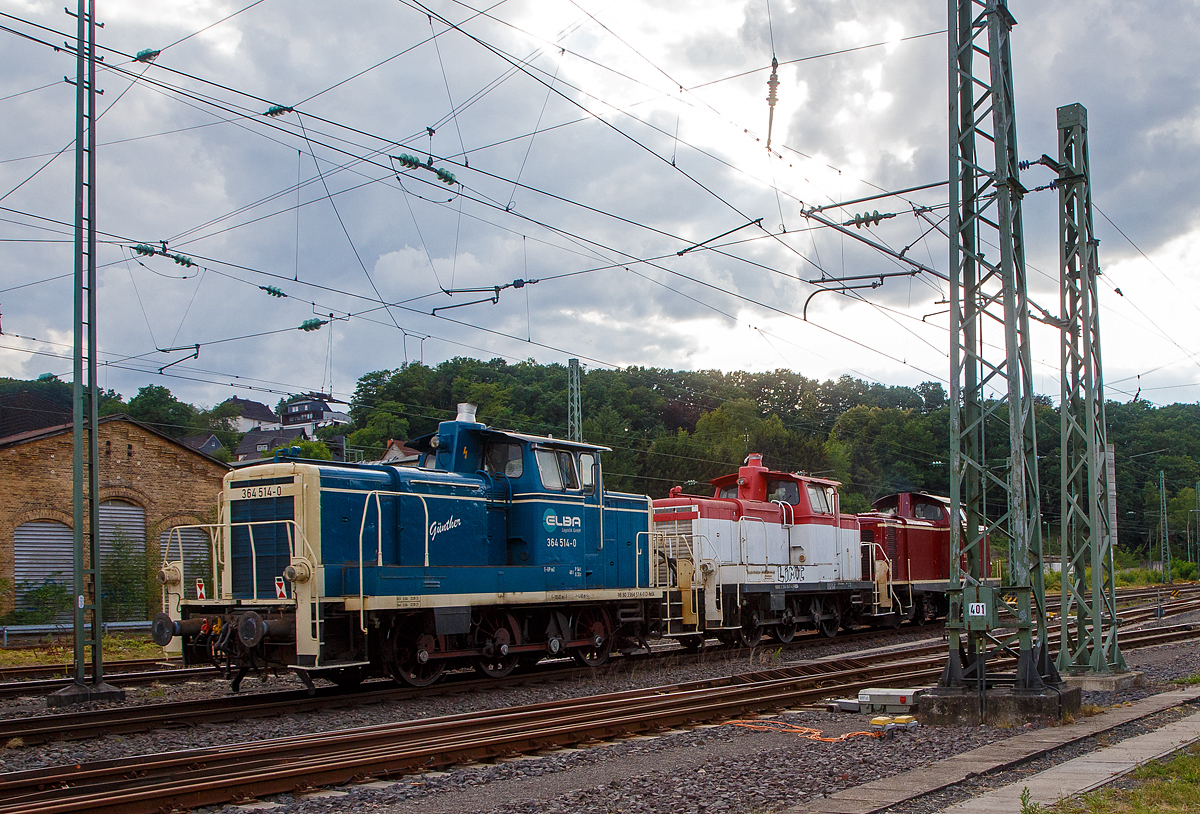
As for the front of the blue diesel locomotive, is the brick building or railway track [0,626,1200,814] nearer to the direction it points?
the railway track

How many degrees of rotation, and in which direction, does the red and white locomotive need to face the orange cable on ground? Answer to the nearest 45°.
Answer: approximately 45° to its left

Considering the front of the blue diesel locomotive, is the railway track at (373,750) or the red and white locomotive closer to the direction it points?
the railway track

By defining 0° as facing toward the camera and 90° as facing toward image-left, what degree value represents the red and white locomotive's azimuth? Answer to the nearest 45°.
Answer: approximately 45°

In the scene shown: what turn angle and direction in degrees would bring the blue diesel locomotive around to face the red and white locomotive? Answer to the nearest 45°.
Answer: approximately 180°

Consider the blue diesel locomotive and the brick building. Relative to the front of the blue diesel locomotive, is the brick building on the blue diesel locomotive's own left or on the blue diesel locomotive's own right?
on the blue diesel locomotive's own right

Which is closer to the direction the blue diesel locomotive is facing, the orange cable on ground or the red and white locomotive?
the orange cable on ground

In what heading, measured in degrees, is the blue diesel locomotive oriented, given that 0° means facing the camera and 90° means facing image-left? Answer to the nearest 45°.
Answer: approximately 45°

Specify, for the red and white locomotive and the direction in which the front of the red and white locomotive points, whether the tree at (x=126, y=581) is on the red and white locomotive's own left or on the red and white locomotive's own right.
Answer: on the red and white locomotive's own right
